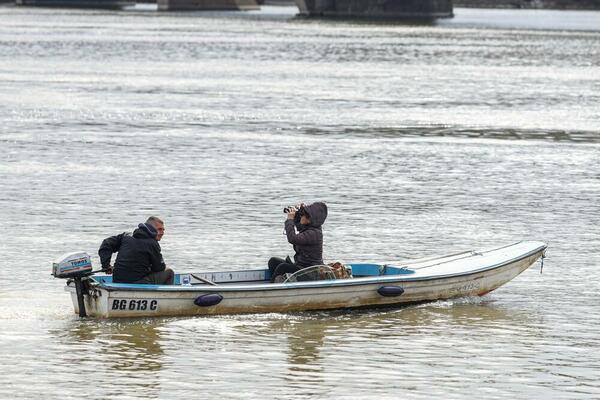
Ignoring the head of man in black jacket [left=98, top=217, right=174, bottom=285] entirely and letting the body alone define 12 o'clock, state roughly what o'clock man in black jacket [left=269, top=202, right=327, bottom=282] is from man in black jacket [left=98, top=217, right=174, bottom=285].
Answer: man in black jacket [left=269, top=202, right=327, bottom=282] is roughly at 1 o'clock from man in black jacket [left=98, top=217, right=174, bottom=285].

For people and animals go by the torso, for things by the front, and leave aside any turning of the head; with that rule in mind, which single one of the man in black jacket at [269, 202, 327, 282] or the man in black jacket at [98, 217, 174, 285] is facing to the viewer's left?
the man in black jacket at [269, 202, 327, 282]

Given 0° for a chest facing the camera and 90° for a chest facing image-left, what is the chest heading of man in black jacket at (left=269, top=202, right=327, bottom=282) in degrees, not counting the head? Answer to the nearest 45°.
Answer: approximately 90°

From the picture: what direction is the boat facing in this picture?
to the viewer's right

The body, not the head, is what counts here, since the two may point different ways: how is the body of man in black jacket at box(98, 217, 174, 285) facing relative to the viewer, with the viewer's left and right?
facing away from the viewer and to the right of the viewer

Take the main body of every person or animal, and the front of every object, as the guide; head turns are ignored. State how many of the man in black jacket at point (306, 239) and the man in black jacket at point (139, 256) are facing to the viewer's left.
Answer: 1
